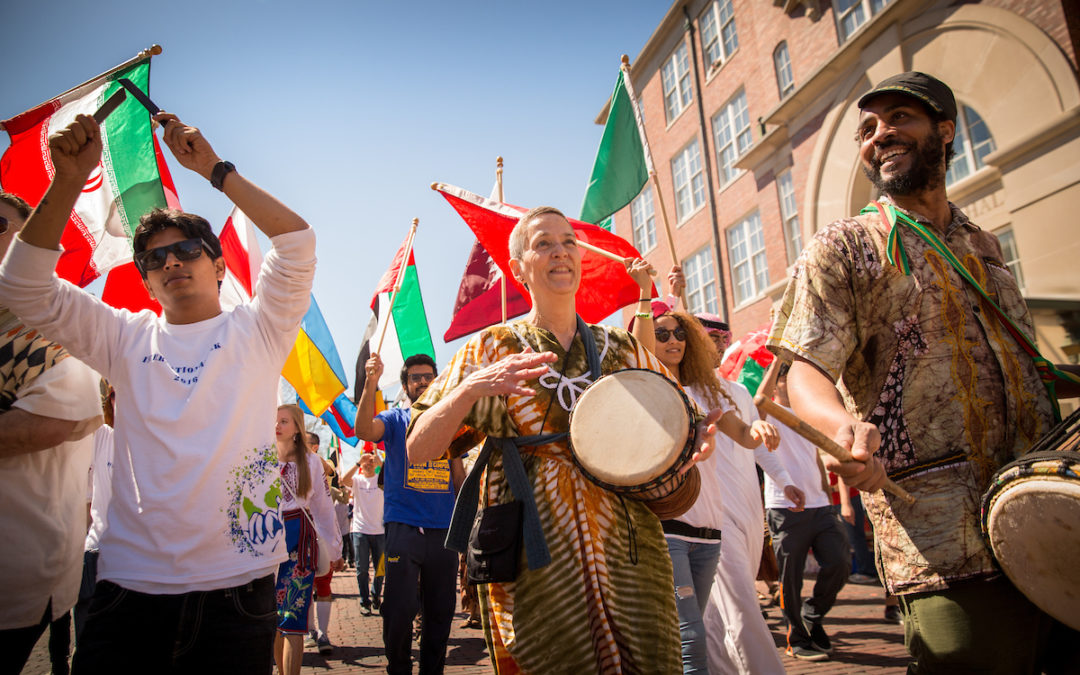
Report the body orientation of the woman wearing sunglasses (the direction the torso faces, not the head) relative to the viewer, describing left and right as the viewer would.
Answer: facing the viewer

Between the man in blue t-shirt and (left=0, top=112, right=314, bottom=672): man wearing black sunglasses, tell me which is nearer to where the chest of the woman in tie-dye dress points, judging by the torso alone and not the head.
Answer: the man wearing black sunglasses

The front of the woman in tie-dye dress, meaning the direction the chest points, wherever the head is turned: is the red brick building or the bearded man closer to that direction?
the bearded man

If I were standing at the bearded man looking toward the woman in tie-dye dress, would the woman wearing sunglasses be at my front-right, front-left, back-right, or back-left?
front-right

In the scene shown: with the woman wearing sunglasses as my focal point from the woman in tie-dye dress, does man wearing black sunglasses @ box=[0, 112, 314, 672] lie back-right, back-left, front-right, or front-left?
back-left

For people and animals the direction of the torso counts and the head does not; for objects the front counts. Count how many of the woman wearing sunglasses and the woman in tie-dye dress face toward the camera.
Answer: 2

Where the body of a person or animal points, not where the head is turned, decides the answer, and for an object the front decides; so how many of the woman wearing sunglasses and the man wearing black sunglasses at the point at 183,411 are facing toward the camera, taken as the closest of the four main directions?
2

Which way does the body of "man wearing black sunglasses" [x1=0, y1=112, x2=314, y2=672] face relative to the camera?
toward the camera

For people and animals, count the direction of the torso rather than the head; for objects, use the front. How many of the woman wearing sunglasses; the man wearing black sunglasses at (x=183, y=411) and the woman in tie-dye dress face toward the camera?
3

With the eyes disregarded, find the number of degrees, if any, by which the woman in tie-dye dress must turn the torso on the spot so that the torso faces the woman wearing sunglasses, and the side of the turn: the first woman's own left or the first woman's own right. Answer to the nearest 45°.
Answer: approximately 135° to the first woman's own left

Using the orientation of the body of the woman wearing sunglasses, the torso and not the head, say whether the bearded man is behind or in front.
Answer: in front

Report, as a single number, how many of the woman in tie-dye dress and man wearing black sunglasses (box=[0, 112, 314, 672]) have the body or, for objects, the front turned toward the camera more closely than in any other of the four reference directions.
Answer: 2

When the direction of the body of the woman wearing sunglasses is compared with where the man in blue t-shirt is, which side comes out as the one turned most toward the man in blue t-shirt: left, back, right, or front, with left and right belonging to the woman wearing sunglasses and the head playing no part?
right

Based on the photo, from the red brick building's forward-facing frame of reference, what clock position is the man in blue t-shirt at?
The man in blue t-shirt is roughly at 11 o'clock from the red brick building.

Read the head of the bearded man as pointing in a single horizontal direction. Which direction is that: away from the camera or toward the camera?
toward the camera

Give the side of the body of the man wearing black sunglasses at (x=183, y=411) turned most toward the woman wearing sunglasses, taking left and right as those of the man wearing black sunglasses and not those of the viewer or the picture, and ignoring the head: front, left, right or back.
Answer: left

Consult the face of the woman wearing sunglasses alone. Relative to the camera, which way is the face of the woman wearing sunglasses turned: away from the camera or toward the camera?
toward the camera

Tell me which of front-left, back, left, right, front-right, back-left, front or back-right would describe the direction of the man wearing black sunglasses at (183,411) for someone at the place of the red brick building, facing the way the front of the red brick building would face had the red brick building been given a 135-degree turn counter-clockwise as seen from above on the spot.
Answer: right

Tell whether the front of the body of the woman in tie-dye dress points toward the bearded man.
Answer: no

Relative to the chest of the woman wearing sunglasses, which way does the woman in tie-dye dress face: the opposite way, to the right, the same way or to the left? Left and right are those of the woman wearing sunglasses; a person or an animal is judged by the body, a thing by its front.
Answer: the same way

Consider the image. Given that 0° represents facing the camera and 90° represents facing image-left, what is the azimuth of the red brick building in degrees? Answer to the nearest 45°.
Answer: approximately 45°

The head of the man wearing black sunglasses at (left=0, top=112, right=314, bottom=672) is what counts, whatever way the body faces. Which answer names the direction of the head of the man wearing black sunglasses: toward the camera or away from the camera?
toward the camera

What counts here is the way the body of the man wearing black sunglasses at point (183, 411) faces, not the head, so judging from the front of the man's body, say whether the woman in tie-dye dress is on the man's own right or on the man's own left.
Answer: on the man's own left
